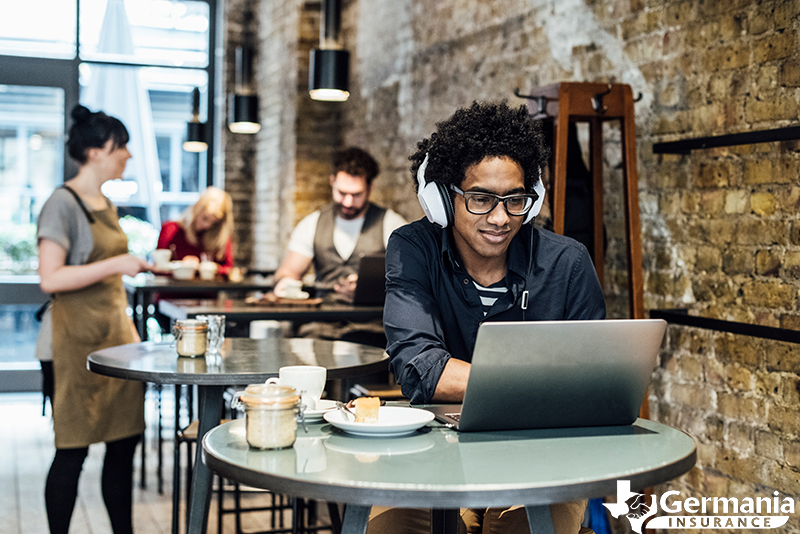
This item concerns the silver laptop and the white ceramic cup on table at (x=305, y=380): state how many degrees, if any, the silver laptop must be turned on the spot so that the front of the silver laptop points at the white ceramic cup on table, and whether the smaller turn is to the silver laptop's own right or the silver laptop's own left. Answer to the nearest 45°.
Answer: approximately 45° to the silver laptop's own left

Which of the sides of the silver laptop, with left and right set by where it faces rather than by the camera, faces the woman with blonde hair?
front

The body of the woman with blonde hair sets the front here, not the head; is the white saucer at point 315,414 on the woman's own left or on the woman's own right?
on the woman's own left

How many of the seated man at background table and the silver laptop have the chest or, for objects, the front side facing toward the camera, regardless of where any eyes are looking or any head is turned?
1

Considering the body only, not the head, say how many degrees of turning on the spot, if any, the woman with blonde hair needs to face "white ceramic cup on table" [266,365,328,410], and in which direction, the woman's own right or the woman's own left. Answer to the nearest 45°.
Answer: approximately 45° to the woman's own left

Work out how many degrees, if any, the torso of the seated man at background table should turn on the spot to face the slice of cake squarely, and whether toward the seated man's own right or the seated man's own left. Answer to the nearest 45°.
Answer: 0° — they already face it

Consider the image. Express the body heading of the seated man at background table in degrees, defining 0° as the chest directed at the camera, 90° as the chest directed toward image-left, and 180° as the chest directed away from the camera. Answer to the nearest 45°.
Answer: approximately 0°

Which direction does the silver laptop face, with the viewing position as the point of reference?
facing away from the viewer and to the left of the viewer

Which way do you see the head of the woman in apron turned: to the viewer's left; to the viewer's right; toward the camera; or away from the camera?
to the viewer's right

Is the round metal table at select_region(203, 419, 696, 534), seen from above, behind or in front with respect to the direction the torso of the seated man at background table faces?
in front

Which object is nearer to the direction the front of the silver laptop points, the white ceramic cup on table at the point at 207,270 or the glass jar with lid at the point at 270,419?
the white ceramic cup on table
